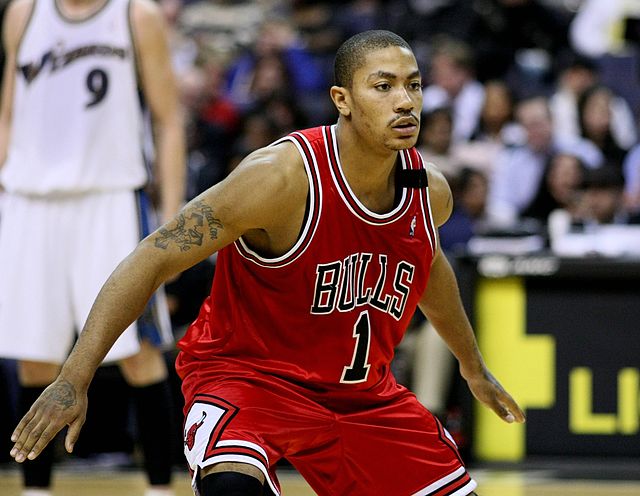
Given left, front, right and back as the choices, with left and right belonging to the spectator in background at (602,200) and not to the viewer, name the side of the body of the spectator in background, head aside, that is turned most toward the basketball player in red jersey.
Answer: front

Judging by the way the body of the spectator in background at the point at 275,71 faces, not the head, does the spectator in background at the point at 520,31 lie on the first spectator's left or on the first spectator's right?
on the first spectator's left

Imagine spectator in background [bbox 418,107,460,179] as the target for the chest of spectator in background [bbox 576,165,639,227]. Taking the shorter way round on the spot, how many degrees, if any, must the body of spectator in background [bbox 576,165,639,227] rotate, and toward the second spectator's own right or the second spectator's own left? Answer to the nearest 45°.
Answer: approximately 135° to the second spectator's own right

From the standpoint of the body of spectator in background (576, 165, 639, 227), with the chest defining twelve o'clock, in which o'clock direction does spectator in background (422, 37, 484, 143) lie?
spectator in background (422, 37, 484, 143) is roughly at 5 o'clock from spectator in background (576, 165, 639, 227).

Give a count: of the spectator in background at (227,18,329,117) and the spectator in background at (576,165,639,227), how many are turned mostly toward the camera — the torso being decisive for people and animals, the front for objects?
2

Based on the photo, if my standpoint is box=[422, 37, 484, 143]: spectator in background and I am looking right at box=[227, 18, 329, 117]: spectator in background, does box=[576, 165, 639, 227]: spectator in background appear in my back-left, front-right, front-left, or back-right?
back-left

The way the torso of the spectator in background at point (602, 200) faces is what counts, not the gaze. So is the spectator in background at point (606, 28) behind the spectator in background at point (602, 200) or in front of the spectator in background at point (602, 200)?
behind

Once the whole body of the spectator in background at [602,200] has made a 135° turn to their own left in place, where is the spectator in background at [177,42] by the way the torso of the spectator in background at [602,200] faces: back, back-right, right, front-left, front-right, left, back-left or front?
left

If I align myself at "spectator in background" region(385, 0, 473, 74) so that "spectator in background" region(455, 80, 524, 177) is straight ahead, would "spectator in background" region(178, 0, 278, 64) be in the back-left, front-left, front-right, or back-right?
back-right

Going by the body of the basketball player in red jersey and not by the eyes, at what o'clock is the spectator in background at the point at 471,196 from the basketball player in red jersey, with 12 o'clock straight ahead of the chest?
The spectator in background is roughly at 8 o'clock from the basketball player in red jersey.

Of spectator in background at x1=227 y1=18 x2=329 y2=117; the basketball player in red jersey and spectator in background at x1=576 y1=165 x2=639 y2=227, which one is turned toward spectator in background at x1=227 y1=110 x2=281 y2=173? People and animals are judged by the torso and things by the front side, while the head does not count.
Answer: spectator in background at x1=227 y1=18 x2=329 y2=117
